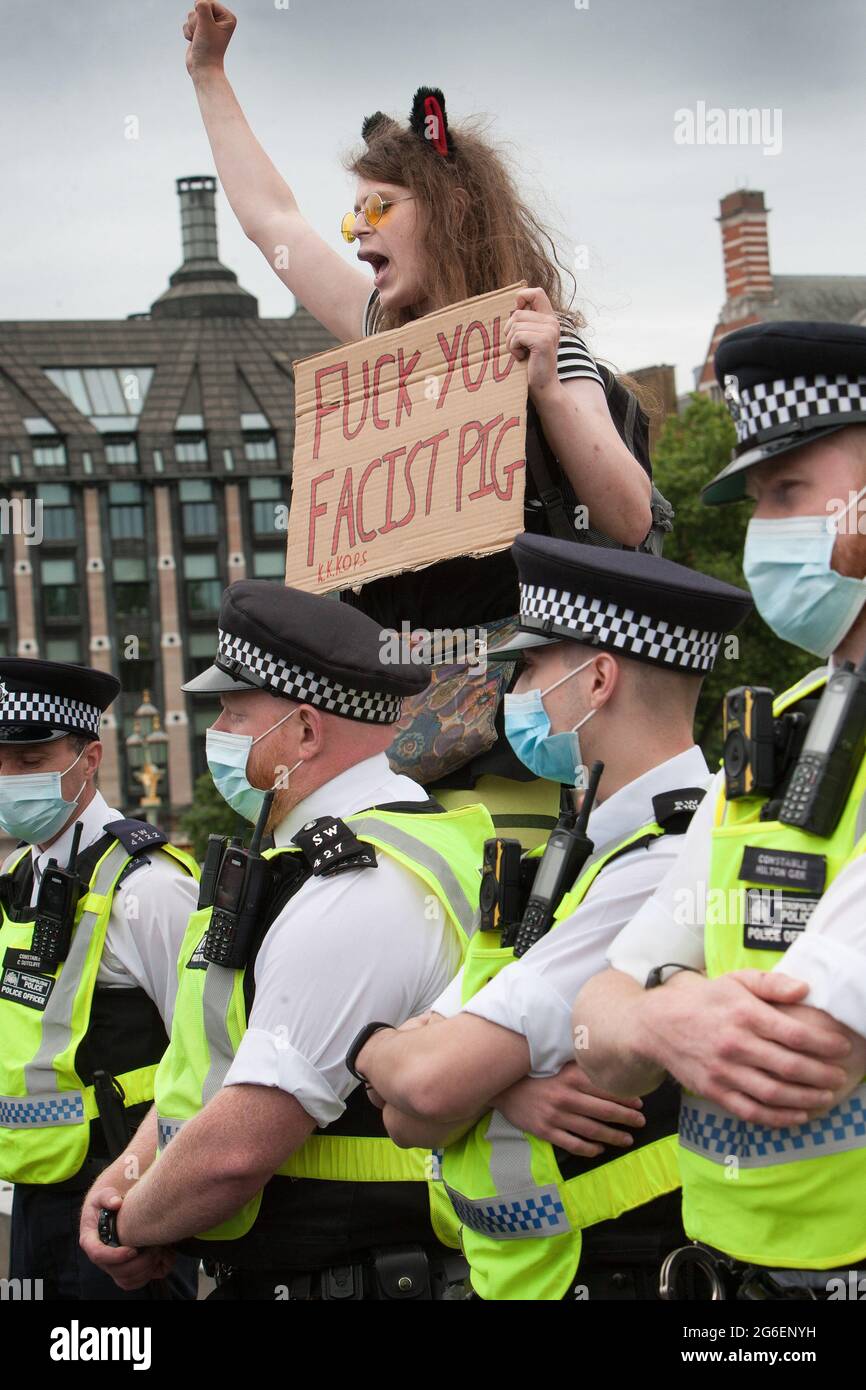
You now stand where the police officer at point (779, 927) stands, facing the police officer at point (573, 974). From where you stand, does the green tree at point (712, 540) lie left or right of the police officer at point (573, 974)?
right

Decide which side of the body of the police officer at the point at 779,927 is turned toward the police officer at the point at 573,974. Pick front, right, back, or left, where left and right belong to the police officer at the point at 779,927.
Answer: right

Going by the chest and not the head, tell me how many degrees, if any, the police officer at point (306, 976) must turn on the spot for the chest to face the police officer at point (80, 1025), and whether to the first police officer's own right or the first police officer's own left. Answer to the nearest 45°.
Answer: approximately 45° to the first police officer's own right

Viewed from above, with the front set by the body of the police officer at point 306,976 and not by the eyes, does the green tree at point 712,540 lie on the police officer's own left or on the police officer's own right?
on the police officer's own right

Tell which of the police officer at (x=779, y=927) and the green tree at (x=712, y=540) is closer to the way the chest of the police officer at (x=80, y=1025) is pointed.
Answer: the police officer

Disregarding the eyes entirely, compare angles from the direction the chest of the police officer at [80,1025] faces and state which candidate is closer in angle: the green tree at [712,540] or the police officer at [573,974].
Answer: the police officer

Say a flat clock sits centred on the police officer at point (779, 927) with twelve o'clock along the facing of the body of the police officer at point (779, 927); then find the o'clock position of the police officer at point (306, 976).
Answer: the police officer at point (306, 976) is roughly at 3 o'clock from the police officer at point (779, 927).

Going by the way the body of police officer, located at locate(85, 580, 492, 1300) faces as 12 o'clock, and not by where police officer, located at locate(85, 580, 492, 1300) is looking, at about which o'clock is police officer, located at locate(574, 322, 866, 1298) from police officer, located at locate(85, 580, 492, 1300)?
police officer, located at locate(574, 322, 866, 1298) is roughly at 8 o'clock from police officer, located at locate(85, 580, 492, 1300).

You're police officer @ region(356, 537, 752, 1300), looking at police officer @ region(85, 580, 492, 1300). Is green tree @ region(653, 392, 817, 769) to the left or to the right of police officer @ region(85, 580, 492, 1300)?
right

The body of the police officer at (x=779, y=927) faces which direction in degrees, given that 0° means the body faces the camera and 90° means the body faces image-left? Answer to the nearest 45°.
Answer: approximately 45°

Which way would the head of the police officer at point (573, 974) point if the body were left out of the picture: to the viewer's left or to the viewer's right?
to the viewer's left

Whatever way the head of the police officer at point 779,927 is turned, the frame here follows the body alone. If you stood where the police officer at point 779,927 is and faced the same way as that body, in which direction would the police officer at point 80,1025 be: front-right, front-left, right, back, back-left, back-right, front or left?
right

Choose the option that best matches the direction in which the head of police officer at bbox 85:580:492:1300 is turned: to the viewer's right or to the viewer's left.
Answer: to the viewer's left

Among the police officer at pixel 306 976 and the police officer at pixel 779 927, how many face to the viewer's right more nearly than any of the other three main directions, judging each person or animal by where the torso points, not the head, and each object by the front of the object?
0
